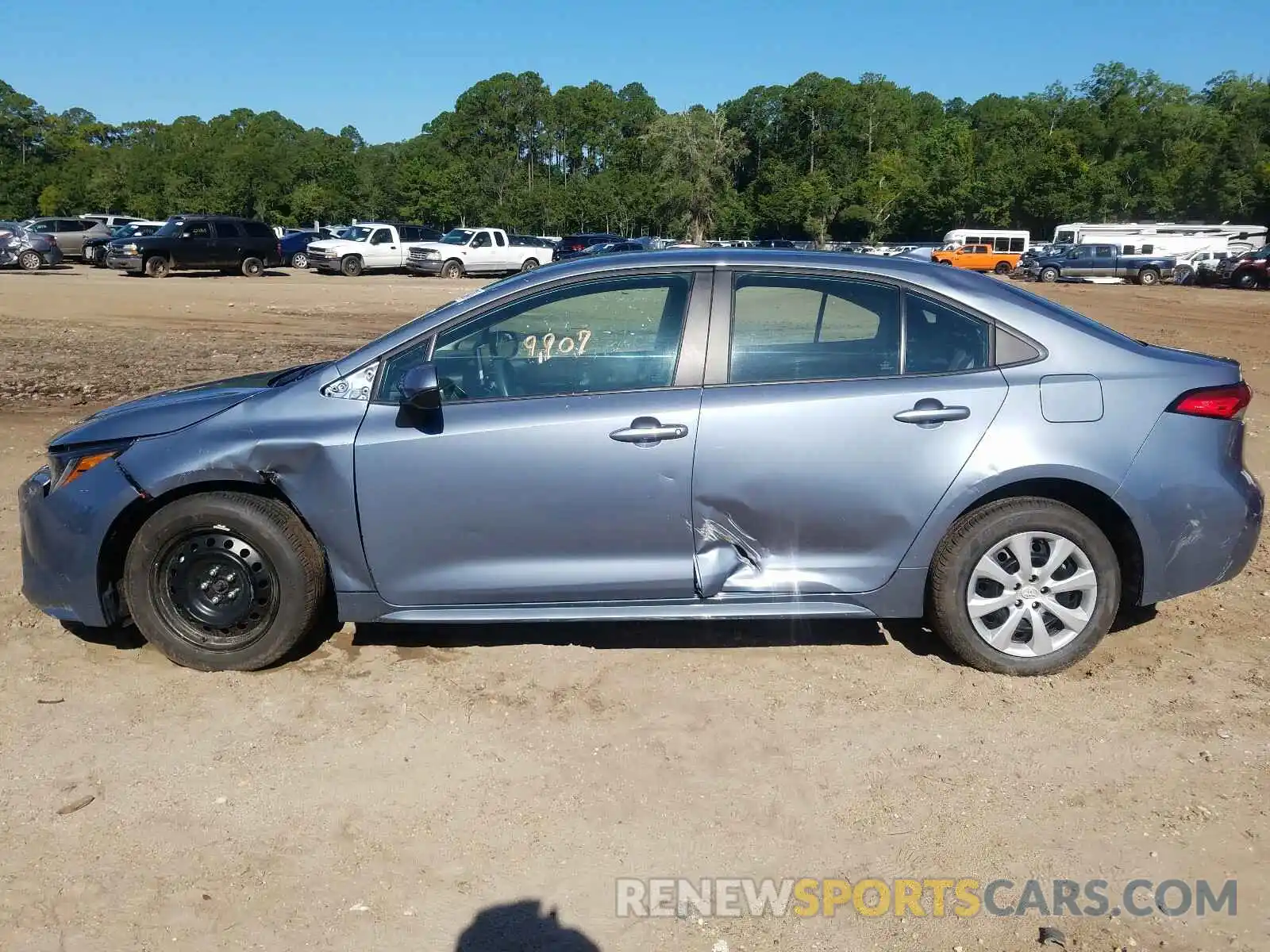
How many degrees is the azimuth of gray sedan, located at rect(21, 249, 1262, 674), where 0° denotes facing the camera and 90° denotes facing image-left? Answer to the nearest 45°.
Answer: approximately 90°

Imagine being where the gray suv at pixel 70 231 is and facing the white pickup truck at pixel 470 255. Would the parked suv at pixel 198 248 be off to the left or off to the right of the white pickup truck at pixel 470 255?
right

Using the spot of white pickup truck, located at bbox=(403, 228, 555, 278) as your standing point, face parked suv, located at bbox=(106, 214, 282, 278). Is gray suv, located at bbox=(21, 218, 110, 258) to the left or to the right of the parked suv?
right

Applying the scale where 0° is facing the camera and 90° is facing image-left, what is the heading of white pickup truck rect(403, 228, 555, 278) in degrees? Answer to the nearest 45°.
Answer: approximately 45°

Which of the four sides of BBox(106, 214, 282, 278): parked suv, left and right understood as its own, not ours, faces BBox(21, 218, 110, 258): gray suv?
right

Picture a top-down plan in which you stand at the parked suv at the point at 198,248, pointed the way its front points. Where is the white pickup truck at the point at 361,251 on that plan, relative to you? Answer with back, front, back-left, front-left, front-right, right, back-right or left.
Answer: back

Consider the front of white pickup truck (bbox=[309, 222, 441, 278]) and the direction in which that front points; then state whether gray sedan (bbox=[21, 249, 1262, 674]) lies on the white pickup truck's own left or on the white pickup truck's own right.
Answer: on the white pickup truck's own left
